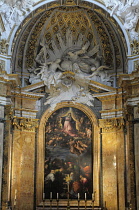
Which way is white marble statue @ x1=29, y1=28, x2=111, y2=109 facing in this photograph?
toward the camera

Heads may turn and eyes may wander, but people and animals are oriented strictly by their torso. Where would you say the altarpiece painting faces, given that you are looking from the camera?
facing the viewer

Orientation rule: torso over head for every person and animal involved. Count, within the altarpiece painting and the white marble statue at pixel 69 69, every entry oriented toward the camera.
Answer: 2
